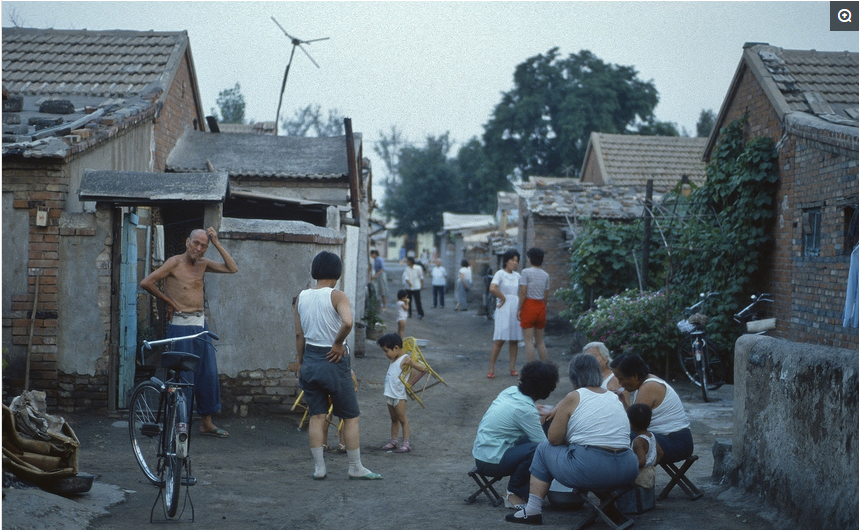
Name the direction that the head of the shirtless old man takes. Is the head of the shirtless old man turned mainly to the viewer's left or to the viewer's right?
to the viewer's right

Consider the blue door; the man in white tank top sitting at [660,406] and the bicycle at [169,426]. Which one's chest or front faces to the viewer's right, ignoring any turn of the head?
the blue door

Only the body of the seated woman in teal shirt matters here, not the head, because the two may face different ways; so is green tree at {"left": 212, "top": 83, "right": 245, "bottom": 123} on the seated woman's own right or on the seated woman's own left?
on the seated woman's own left

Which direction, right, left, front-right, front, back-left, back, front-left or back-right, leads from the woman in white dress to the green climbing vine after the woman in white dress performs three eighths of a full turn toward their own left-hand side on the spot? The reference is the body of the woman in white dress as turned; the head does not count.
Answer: right

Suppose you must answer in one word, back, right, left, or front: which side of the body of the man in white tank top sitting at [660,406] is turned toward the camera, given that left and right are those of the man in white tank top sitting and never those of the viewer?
left

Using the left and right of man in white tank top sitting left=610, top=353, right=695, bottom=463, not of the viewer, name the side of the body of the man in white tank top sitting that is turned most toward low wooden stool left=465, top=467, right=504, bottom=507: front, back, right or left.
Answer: front

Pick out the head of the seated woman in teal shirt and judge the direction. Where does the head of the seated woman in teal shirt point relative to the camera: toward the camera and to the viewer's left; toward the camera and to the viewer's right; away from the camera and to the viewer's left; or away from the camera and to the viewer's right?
away from the camera and to the viewer's right

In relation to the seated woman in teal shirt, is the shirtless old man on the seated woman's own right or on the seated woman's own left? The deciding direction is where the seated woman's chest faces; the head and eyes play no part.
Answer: on the seated woman's own left

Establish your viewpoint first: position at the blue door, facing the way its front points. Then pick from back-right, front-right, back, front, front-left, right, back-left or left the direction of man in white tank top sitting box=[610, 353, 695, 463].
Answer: front-right

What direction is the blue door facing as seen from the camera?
to the viewer's right

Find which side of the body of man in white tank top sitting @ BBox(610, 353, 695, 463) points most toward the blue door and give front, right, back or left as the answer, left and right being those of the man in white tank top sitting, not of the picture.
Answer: front

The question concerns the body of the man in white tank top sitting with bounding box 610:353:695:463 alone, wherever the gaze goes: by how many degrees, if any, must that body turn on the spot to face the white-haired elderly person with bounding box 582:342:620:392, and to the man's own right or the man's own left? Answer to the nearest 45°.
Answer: approximately 45° to the man's own right

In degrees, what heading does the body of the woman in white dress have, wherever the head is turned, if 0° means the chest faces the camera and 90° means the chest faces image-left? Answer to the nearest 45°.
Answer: approximately 315°

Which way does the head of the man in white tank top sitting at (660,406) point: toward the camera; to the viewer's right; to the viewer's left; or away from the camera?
to the viewer's left
